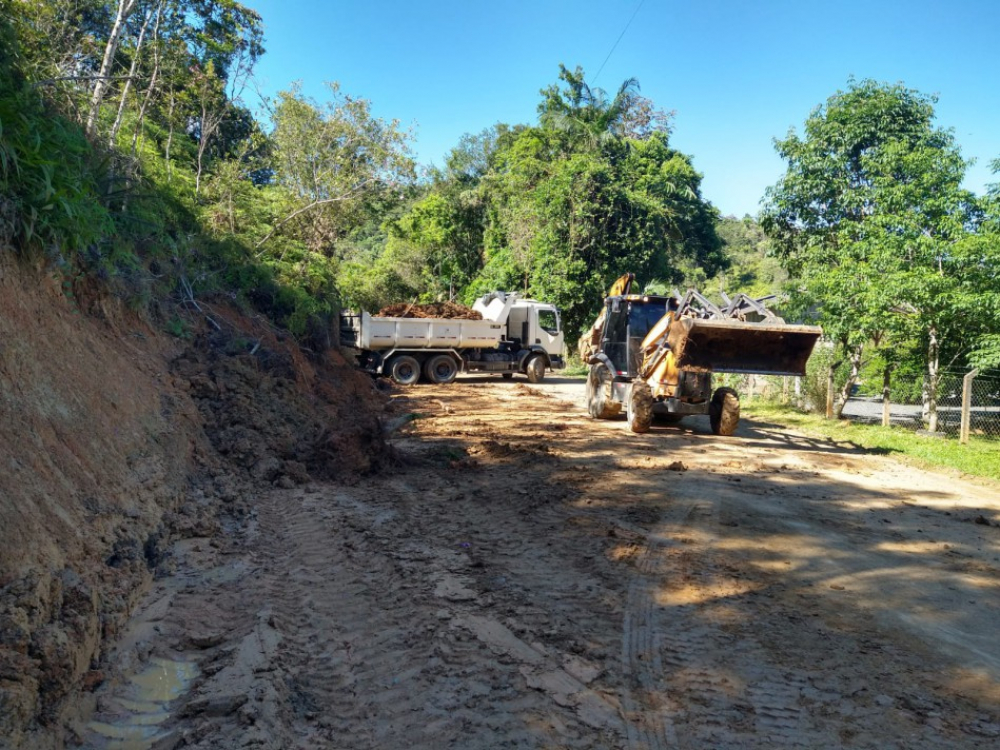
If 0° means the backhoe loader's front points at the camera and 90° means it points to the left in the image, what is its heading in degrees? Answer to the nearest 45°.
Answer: approximately 315°

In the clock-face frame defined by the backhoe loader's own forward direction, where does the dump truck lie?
The dump truck is roughly at 6 o'clock from the backhoe loader.

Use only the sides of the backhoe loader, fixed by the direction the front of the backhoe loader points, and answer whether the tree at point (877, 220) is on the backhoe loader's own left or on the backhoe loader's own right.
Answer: on the backhoe loader's own left

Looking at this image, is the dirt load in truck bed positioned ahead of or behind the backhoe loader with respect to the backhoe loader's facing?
behind

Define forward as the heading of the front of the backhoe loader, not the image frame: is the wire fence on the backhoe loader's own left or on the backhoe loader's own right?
on the backhoe loader's own left
